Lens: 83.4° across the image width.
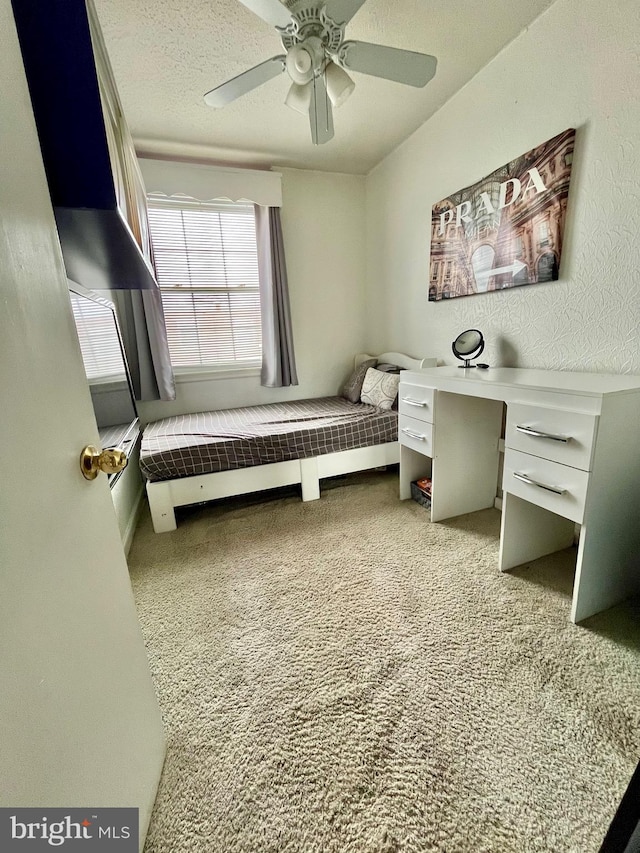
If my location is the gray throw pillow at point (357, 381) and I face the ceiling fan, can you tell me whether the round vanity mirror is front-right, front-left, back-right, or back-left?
front-left

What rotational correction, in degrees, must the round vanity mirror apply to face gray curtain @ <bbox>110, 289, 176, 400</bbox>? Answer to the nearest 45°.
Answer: approximately 45° to its right

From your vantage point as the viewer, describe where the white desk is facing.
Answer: facing the viewer and to the left of the viewer

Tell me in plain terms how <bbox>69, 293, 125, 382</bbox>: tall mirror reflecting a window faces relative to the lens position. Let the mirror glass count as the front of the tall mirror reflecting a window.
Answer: facing the viewer and to the right of the viewer

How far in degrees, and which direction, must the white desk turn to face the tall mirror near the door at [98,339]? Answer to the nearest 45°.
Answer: approximately 45° to its right

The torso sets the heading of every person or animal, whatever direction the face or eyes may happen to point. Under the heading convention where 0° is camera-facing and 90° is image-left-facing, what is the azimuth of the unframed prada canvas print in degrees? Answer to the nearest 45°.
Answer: approximately 45°

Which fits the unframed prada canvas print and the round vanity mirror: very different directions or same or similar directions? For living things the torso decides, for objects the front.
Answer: same or similar directions

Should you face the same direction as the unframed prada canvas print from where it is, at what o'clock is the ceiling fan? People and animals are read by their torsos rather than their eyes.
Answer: The ceiling fan is roughly at 12 o'clock from the unframed prada canvas print.

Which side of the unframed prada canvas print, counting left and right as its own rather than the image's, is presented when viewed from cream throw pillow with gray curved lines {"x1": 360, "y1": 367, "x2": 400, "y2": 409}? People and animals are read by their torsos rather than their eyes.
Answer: right

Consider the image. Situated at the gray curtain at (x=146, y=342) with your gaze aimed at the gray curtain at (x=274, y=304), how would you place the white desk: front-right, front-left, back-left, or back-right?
front-right

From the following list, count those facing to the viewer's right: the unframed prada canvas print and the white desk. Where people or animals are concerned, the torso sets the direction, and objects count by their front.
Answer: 0

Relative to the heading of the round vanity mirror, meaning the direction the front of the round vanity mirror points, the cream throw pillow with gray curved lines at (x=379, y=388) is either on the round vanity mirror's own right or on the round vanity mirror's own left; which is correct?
on the round vanity mirror's own right

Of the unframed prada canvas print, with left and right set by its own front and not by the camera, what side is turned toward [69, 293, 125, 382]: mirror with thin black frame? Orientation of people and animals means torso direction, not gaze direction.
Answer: front

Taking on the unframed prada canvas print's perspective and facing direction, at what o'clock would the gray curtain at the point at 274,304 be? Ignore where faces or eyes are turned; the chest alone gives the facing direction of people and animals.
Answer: The gray curtain is roughly at 2 o'clock from the unframed prada canvas print.

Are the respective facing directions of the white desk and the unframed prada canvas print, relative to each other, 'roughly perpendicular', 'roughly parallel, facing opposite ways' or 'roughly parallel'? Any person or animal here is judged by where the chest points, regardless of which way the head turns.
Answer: roughly parallel

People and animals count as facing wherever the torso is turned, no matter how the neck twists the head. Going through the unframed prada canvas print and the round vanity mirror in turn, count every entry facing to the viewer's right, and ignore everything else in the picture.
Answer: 0
